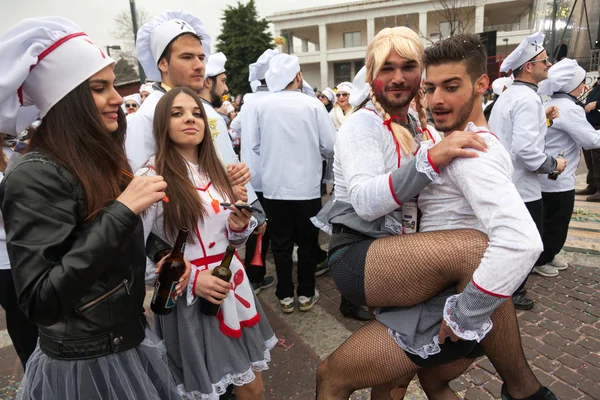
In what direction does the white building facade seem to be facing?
toward the camera

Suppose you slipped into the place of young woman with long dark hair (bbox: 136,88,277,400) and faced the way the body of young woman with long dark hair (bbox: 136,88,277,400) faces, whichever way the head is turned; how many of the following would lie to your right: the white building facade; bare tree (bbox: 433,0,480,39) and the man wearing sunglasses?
0

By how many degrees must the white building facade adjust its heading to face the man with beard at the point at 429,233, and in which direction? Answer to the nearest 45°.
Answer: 0° — it already faces them

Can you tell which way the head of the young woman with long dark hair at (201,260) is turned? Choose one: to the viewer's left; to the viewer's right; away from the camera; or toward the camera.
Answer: toward the camera

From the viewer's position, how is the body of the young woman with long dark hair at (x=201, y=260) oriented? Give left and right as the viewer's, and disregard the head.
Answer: facing the viewer and to the right of the viewer
